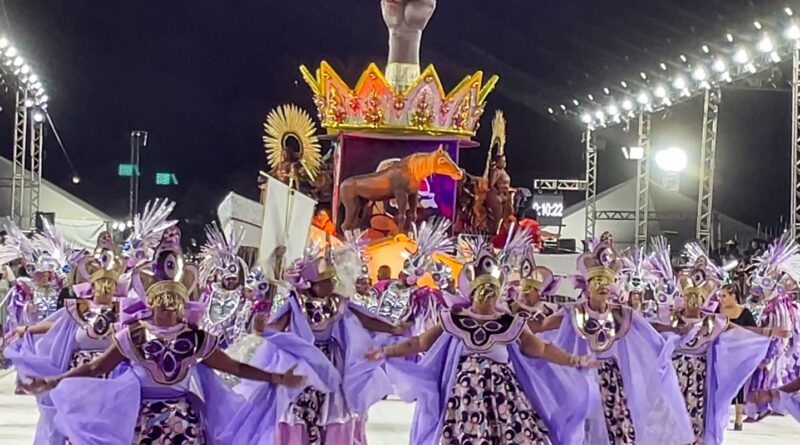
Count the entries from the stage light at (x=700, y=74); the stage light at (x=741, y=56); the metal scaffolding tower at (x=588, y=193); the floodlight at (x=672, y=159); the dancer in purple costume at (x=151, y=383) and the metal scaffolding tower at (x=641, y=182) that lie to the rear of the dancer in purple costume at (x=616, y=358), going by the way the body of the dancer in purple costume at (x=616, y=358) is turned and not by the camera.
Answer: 5

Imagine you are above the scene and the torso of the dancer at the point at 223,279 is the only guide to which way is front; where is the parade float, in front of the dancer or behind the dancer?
behind

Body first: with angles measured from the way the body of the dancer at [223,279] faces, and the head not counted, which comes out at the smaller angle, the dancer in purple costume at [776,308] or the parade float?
the dancer in purple costume

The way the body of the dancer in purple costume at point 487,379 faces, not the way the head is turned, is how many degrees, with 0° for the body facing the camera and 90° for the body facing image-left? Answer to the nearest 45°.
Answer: approximately 0°

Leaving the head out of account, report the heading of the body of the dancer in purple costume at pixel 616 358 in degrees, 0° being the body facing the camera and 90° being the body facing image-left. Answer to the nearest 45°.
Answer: approximately 0°

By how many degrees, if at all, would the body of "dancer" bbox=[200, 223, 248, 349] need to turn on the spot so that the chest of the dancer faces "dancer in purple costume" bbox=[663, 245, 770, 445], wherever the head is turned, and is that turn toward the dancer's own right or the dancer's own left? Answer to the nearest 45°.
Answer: approximately 45° to the dancer's own left

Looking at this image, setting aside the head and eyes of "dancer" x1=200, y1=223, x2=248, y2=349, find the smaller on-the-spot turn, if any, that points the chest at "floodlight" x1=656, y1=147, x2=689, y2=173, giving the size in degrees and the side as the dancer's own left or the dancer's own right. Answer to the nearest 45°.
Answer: approximately 135° to the dancer's own left

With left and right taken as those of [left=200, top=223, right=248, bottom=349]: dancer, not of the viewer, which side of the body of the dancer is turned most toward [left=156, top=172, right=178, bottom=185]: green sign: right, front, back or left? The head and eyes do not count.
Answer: back
